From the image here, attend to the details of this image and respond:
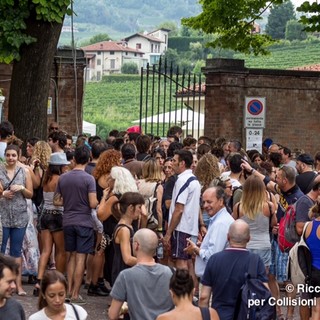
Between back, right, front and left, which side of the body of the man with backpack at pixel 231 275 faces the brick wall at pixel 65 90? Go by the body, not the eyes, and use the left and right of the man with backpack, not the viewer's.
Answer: front

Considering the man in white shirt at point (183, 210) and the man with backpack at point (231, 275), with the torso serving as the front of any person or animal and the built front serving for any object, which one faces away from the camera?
the man with backpack

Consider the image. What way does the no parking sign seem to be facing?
toward the camera

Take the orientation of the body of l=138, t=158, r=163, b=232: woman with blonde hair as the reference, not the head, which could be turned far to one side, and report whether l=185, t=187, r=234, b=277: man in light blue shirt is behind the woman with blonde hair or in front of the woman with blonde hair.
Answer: behind

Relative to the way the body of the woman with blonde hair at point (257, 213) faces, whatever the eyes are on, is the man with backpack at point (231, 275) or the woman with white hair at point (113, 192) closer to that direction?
the woman with white hair

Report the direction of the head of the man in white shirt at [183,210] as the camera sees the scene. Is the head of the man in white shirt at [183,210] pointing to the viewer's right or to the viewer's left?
to the viewer's left

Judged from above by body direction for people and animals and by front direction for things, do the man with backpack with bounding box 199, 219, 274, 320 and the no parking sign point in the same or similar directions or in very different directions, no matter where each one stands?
very different directions

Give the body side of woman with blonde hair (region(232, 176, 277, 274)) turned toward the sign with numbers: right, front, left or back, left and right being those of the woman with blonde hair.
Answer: front

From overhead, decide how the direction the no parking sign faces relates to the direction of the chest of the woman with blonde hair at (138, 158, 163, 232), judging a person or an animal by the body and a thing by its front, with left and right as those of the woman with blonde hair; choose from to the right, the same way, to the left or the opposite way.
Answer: the opposite way

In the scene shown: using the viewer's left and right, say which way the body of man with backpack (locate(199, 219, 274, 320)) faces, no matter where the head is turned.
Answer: facing away from the viewer

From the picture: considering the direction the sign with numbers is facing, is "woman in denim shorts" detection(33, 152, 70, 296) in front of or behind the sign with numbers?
in front

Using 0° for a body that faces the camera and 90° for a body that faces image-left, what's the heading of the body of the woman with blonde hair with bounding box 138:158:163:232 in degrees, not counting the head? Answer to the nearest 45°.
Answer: approximately 180°
